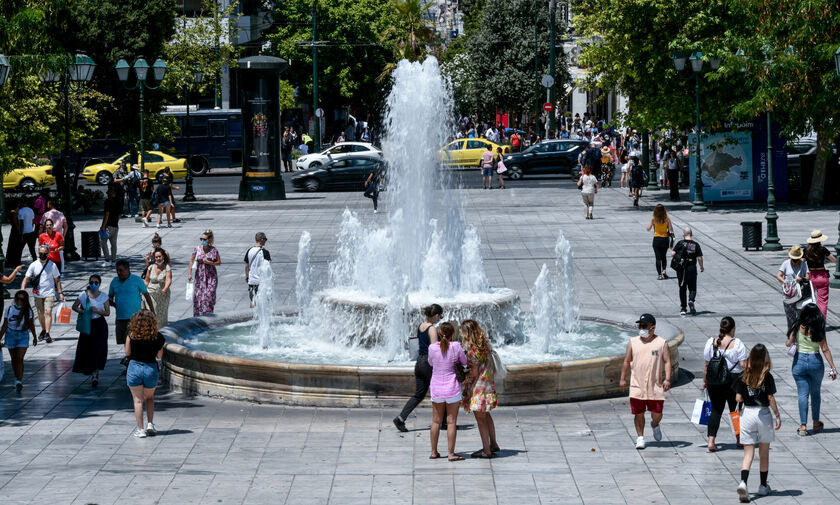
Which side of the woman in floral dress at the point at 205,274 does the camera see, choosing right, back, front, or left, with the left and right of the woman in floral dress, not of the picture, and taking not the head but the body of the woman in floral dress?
front

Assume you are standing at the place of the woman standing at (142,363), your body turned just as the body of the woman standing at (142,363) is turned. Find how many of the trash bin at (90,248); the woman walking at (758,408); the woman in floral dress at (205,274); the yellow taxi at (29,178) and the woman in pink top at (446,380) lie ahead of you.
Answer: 3

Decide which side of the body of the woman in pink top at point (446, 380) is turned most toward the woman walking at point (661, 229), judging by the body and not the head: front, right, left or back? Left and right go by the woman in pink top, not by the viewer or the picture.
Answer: front

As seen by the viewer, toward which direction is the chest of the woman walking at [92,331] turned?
toward the camera

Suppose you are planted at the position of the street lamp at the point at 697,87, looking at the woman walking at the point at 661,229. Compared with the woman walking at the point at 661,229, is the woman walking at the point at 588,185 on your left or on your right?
right

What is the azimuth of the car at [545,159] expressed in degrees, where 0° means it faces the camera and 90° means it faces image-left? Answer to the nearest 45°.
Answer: approximately 90°

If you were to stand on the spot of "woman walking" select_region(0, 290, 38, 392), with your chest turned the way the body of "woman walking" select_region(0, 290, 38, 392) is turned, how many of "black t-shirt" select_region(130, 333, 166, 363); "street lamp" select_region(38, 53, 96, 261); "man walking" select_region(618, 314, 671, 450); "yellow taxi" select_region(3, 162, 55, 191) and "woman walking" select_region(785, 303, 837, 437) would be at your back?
2

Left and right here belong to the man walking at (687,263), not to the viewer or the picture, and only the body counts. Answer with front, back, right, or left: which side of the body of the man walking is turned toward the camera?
back

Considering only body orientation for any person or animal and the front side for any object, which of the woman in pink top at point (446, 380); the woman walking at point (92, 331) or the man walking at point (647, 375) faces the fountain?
the woman in pink top

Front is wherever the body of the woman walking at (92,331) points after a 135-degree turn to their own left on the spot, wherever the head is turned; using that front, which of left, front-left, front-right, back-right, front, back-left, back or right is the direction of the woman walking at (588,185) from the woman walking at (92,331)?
front

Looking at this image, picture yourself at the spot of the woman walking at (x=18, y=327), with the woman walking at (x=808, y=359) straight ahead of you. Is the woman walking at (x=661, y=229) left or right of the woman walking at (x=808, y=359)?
left

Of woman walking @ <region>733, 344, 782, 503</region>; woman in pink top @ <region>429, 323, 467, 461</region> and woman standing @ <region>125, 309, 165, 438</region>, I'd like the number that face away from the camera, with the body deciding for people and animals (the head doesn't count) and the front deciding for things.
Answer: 3

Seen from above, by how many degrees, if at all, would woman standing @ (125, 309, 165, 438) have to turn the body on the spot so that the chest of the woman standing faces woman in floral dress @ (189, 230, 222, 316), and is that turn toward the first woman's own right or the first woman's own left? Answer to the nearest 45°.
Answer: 0° — they already face them

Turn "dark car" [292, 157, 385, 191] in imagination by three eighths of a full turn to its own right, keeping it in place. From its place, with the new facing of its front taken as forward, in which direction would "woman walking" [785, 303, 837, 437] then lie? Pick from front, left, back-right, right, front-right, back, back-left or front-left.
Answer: back-right

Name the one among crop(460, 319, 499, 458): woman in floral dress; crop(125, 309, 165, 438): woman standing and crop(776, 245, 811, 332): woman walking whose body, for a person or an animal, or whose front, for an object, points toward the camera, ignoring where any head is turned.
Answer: crop(776, 245, 811, 332): woman walking
